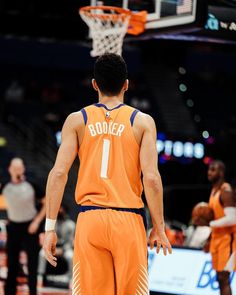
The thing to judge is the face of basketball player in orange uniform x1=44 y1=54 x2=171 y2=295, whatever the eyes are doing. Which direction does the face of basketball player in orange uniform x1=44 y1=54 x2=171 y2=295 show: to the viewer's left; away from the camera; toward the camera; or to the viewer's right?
away from the camera

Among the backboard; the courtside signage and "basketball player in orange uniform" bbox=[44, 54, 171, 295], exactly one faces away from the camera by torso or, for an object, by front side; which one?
the basketball player in orange uniform

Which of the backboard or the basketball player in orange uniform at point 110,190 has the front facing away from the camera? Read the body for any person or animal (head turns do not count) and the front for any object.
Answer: the basketball player in orange uniform

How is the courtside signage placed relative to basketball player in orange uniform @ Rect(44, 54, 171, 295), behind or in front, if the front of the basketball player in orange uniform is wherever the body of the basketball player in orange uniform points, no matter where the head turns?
in front

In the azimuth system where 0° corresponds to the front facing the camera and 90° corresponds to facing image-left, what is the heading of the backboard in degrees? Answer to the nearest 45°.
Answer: approximately 45°

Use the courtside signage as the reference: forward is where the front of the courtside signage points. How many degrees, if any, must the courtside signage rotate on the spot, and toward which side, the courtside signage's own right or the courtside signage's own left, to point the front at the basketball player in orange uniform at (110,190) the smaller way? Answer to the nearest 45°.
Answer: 0° — it already faces them

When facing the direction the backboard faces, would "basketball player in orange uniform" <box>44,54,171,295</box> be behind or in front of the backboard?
in front

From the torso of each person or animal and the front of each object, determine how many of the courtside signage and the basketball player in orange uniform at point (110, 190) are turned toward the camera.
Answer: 1

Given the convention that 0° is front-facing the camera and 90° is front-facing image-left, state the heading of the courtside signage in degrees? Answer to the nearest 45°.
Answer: approximately 0°

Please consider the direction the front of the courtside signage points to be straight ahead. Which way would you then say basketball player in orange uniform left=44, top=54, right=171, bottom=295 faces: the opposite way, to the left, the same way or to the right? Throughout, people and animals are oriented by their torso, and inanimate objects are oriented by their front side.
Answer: the opposite way

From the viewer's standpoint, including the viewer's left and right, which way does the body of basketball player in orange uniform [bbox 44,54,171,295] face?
facing away from the viewer

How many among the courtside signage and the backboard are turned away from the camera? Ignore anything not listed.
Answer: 0
